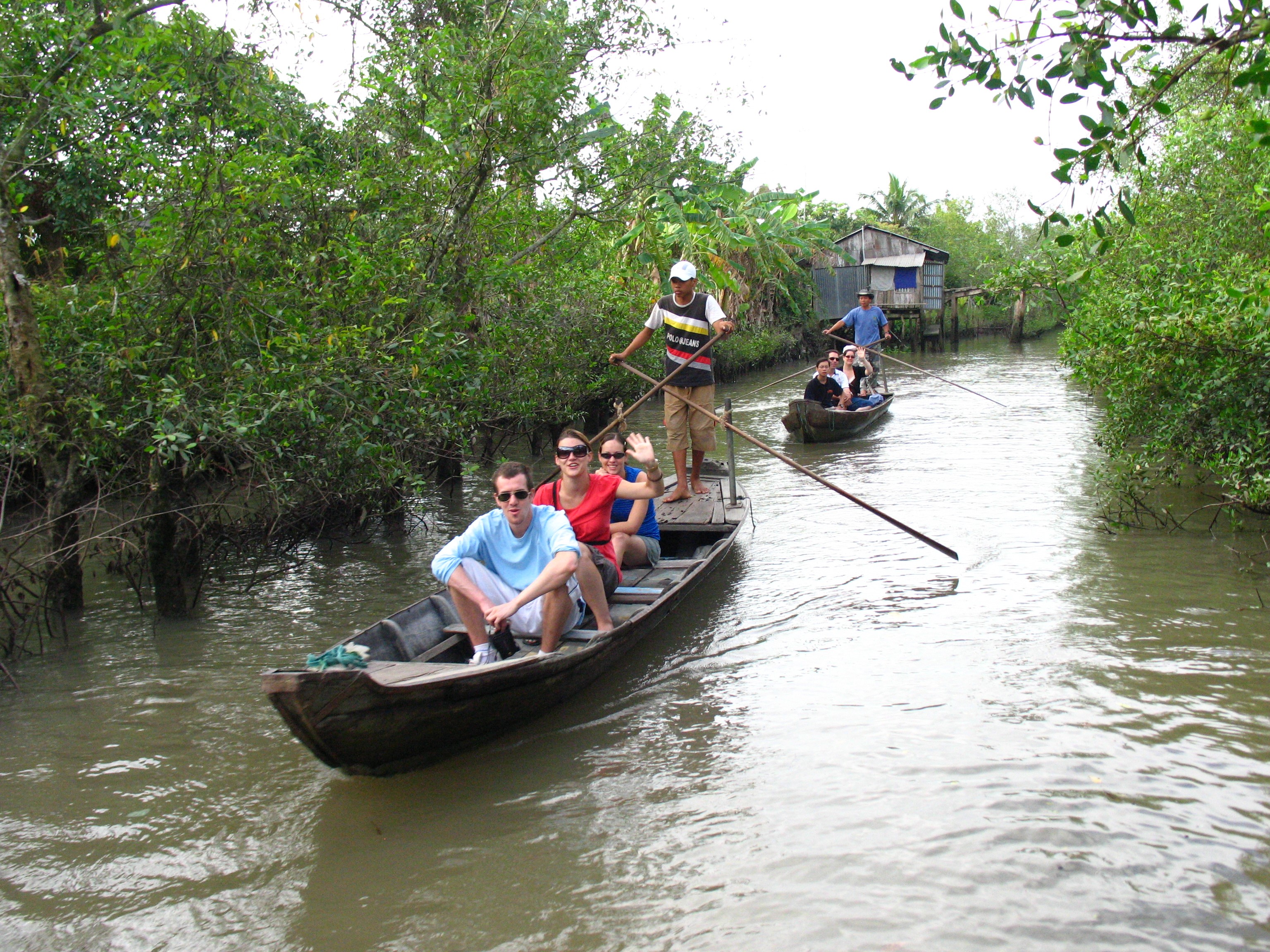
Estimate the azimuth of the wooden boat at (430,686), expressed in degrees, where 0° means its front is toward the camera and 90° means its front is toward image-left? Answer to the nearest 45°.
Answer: approximately 45°

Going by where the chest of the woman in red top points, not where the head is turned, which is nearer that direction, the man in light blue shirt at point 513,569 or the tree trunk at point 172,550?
the man in light blue shirt

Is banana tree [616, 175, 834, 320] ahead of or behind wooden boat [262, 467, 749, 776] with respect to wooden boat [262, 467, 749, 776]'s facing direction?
behind

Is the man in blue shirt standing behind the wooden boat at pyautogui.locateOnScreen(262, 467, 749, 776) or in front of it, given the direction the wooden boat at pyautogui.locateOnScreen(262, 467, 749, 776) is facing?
behind

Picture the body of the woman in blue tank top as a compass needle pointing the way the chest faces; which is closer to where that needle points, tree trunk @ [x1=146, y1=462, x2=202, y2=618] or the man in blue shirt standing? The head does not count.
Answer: the tree trunk

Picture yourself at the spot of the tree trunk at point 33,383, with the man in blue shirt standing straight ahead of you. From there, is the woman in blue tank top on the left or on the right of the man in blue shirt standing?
right

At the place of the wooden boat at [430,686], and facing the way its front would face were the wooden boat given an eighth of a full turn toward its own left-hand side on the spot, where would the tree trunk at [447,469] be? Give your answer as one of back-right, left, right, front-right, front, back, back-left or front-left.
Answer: back

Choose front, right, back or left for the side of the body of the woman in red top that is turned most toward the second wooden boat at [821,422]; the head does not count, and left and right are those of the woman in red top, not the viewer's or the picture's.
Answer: back

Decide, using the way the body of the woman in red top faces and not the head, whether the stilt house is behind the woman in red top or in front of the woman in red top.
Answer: behind

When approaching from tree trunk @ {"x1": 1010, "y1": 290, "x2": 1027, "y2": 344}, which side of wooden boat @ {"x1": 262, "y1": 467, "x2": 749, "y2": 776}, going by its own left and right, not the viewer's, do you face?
back
